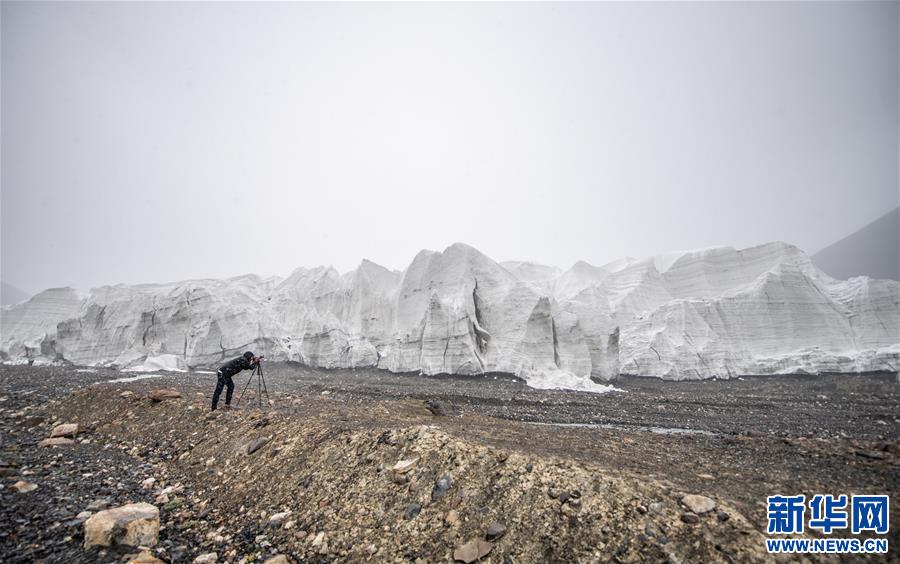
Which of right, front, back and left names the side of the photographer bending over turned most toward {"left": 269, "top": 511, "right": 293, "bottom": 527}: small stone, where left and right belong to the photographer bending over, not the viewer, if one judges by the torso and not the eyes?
right

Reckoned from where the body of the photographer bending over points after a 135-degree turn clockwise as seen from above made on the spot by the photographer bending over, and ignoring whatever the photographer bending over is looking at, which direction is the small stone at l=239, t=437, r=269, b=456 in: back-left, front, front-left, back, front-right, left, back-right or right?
front-left

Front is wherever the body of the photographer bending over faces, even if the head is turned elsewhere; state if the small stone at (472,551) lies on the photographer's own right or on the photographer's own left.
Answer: on the photographer's own right

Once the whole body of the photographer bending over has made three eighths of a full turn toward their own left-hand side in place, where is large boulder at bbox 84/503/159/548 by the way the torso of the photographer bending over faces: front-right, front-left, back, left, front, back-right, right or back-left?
back-left

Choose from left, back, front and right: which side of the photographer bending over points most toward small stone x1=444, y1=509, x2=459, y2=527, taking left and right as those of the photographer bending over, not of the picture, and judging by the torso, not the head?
right

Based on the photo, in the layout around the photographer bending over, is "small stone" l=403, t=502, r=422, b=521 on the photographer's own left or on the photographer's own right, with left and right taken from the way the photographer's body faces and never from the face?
on the photographer's own right

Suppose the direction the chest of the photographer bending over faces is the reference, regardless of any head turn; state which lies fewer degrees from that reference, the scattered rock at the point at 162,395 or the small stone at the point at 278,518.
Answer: the small stone

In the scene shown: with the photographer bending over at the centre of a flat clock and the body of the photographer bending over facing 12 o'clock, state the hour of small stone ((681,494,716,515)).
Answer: The small stone is roughly at 2 o'clock from the photographer bending over.

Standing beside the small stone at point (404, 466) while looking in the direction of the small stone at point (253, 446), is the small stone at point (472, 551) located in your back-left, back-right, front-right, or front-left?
back-left

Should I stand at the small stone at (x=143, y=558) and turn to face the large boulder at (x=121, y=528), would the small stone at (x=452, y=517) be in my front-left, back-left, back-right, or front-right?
back-right

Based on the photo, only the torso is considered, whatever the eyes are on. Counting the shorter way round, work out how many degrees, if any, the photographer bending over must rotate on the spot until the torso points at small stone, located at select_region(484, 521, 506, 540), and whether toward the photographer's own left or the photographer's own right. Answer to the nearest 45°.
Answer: approximately 90° to the photographer's own right

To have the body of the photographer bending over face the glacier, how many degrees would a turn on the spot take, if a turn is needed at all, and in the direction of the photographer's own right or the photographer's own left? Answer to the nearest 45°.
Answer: approximately 45° to the photographer's own left

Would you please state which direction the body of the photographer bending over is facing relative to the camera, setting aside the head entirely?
to the viewer's right

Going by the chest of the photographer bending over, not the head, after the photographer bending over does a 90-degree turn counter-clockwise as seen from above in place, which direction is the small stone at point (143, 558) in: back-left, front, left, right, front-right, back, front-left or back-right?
back

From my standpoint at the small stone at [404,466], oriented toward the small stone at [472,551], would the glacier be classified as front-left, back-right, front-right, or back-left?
back-left
